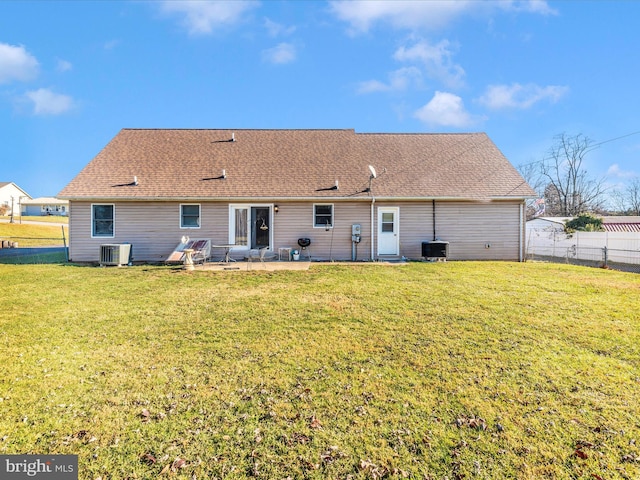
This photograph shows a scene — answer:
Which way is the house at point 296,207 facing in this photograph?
away from the camera

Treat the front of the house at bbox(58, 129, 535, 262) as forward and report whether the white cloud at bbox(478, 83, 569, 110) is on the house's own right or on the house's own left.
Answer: on the house's own right

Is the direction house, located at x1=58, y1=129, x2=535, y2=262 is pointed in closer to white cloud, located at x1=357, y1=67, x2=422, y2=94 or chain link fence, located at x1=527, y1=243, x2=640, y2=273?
the white cloud

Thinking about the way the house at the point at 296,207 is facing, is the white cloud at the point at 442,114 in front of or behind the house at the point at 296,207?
in front

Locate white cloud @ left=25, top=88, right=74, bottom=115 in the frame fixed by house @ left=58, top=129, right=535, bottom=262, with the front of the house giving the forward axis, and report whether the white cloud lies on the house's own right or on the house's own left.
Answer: on the house's own left

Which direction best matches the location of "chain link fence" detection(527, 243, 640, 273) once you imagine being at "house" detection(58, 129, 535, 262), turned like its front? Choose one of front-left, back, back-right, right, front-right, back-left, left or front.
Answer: right
